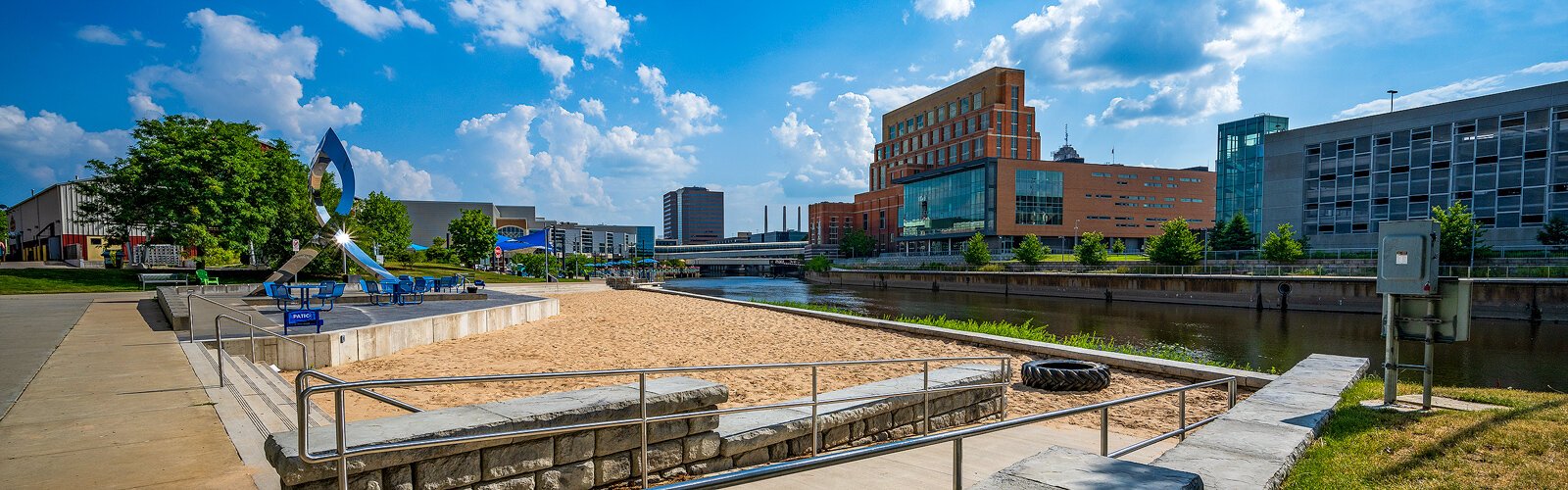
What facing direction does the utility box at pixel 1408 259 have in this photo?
toward the camera

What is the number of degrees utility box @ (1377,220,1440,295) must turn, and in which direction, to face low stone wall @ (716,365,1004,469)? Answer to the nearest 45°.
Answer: approximately 45° to its right

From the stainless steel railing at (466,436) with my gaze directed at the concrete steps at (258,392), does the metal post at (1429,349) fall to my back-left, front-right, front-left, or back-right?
back-right

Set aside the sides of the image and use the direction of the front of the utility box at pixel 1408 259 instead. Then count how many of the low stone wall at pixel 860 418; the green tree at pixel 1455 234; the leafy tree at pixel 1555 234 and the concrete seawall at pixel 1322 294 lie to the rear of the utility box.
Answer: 3

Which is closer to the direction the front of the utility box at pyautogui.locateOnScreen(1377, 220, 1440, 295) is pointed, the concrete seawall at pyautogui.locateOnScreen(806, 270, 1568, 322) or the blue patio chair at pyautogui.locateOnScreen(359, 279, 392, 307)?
the blue patio chair

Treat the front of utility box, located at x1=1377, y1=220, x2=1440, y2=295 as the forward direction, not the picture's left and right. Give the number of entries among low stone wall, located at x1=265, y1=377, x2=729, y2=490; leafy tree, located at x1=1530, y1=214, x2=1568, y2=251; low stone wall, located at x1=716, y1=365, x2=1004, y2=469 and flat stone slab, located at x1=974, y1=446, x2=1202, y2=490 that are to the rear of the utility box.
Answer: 1

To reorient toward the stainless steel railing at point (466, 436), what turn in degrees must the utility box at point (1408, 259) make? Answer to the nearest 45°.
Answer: approximately 45° to its right

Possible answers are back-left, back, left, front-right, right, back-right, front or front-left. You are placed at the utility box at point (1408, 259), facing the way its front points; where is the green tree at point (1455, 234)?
back

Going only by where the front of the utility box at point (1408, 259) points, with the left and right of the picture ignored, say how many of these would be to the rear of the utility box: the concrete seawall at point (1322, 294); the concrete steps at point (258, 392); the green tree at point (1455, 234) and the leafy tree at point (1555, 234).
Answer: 3

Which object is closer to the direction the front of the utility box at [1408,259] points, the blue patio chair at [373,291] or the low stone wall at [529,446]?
the low stone wall

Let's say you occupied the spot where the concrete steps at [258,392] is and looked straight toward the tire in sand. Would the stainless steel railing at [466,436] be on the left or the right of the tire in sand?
right

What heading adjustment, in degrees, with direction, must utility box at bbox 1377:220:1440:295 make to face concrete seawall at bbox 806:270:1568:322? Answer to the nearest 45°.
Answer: approximately 180°

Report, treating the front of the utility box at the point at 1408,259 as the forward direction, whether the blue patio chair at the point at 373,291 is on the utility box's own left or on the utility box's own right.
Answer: on the utility box's own right

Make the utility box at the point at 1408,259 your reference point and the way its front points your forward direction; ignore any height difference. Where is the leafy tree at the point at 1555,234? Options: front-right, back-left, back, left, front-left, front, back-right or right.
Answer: back

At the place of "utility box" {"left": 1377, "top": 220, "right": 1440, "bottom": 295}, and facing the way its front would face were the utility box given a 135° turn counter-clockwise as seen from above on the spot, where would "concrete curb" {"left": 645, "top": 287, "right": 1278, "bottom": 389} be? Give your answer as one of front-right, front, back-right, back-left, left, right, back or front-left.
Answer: left
